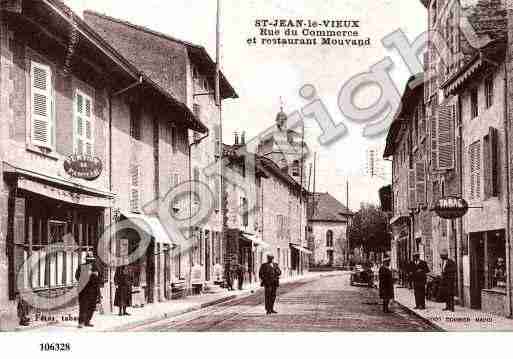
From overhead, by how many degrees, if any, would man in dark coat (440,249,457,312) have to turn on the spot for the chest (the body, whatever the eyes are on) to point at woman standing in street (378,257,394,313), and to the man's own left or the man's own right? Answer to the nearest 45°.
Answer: approximately 90° to the man's own right

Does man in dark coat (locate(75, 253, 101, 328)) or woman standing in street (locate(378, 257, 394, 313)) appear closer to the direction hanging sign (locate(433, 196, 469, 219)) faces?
the man in dark coat

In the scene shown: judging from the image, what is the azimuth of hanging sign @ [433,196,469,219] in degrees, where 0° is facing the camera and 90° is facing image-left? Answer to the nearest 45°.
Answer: approximately 0°

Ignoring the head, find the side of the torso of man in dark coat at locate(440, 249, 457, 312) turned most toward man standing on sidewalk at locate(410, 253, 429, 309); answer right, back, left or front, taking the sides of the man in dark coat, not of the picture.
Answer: right

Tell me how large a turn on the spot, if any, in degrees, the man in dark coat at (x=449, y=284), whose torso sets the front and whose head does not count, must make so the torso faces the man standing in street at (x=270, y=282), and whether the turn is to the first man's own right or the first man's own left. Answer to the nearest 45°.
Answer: approximately 45° to the first man's own right

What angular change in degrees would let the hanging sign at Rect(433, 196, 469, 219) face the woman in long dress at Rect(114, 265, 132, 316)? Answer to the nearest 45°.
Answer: approximately 90° to its right
